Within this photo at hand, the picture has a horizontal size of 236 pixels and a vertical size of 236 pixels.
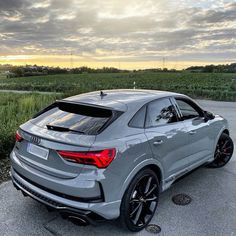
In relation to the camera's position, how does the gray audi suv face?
facing away from the viewer and to the right of the viewer
